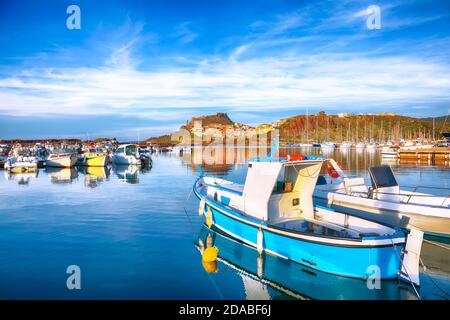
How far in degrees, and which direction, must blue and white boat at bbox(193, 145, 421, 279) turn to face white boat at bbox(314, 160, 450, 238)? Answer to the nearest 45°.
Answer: approximately 90° to its right

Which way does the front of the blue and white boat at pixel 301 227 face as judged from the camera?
facing away from the viewer and to the left of the viewer
